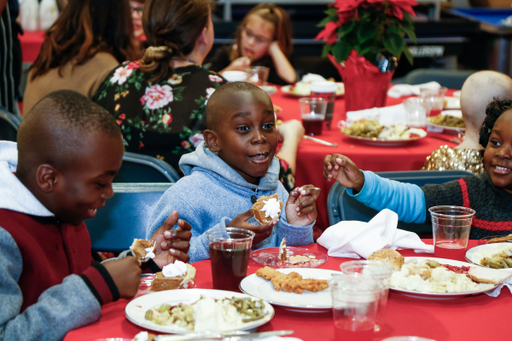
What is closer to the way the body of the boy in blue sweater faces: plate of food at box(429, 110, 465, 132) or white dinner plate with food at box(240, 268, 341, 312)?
the white dinner plate with food

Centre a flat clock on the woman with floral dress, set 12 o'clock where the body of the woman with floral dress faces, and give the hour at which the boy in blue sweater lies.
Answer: The boy in blue sweater is roughly at 4 o'clock from the woman with floral dress.

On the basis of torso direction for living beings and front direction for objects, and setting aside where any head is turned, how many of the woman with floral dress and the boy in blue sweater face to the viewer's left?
0

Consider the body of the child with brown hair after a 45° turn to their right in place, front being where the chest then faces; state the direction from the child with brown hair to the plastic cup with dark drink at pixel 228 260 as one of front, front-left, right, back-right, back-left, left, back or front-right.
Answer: left

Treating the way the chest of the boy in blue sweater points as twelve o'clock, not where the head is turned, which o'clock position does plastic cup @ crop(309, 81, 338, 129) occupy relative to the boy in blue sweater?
The plastic cup is roughly at 8 o'clock from the boy in blue sweater.

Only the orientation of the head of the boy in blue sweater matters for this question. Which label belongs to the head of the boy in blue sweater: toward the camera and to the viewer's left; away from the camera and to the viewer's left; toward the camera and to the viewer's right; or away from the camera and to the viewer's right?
toward the camera and to the viewer's right

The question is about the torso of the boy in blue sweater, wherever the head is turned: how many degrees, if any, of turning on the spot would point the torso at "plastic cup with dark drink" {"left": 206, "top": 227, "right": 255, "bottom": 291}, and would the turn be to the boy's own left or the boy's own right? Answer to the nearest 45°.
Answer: approximately 45° to the boy's own right

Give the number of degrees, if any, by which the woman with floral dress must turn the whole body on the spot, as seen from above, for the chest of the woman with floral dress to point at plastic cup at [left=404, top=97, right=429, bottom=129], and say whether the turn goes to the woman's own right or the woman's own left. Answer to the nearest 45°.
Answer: approximately 45° to the woman's own right

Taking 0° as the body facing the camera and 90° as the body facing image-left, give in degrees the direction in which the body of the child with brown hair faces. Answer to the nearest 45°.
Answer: approximately 45°

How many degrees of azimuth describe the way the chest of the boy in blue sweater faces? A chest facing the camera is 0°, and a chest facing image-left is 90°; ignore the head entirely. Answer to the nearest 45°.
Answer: approximately 315°

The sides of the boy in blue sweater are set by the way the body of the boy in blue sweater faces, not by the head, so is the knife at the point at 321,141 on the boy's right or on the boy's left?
on the boy's left
